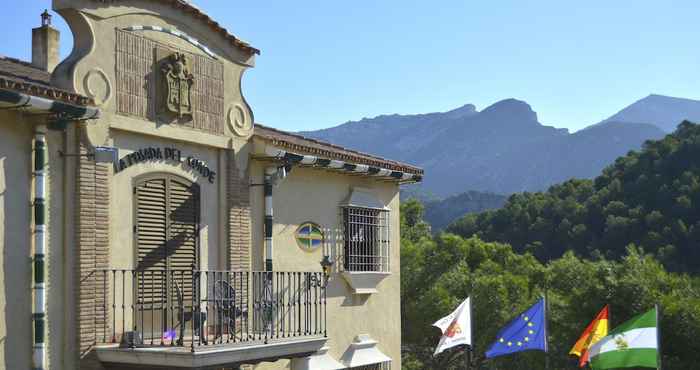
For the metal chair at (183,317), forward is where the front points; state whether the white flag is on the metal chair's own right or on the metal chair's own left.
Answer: on the metal chair's own left

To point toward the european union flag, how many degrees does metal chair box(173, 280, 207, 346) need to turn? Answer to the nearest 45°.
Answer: approximately 45° to its left

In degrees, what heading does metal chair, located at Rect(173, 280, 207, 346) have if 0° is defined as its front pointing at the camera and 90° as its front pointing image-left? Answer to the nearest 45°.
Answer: approximately 270°
